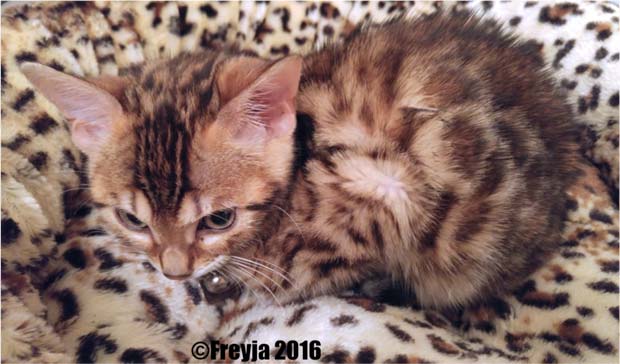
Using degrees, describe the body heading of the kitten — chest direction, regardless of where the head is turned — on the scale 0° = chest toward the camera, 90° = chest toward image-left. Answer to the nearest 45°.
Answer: approximately 45°
